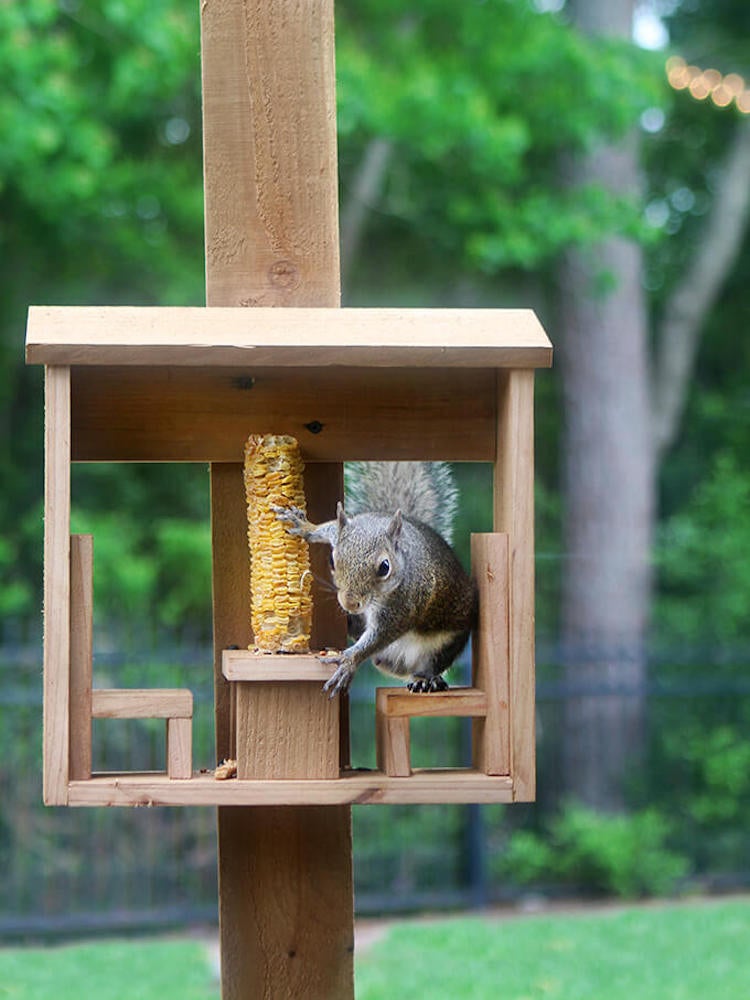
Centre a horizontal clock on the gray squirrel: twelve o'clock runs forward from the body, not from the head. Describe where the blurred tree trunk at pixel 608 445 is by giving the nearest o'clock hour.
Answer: The blurred tree trunk is roughly at 5 o'clock from the gray squirrel.

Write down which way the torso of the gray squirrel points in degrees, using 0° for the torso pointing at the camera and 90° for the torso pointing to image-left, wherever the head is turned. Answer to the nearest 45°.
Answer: approximately 45°

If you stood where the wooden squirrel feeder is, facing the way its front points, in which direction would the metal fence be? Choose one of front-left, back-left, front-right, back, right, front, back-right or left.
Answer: back

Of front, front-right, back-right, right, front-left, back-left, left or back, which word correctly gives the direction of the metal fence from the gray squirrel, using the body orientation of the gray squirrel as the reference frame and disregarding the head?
back-right

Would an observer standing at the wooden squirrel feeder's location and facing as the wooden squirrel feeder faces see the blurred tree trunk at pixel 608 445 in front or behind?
behind
